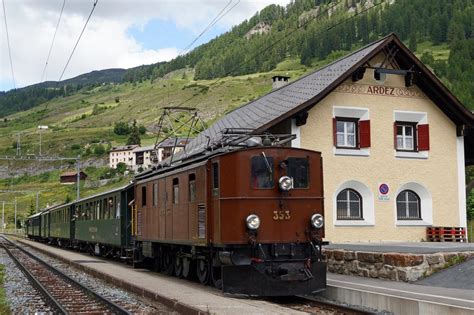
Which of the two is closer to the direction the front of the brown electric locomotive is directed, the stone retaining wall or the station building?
the stone retaining wall

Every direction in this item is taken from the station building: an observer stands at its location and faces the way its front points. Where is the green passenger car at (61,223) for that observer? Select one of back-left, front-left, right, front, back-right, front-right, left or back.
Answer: back-right

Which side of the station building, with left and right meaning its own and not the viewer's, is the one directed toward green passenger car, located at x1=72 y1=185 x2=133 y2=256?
right

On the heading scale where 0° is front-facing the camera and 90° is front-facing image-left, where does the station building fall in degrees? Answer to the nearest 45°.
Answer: approximately 0°

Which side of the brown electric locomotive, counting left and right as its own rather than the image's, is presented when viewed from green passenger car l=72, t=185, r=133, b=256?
back

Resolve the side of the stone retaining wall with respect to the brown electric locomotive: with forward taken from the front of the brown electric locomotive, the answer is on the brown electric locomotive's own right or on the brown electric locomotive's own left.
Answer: on the brown electric locomotive's own left

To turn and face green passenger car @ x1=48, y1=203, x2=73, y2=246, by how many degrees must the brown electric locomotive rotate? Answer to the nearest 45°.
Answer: approximately 135° to its left
